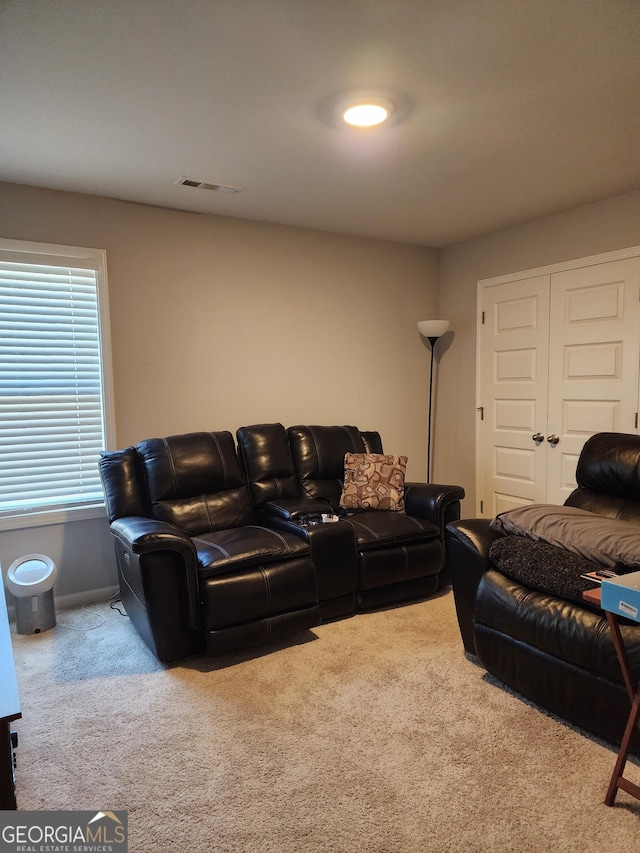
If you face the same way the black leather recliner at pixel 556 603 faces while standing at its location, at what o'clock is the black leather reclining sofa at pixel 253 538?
The black leather reclining sofa is roughly at 2 o'clock from the black leather recliner.

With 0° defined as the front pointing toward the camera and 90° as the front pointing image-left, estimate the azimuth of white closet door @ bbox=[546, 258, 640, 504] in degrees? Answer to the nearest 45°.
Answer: approximately 45°

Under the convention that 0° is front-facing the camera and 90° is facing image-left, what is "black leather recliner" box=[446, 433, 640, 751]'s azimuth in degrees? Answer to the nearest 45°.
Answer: approximately 45°

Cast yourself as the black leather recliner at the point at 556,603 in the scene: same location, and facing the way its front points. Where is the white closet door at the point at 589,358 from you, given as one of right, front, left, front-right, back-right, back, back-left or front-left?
back-right

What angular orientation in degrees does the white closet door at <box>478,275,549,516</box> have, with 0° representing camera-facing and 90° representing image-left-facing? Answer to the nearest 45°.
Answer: approximately 45°

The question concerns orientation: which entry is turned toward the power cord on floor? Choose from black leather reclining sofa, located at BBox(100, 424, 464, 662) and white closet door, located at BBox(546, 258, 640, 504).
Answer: the white closet door

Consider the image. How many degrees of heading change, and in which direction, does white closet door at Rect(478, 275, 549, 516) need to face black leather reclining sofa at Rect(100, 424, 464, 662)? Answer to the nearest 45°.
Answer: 0° — it already faces it
